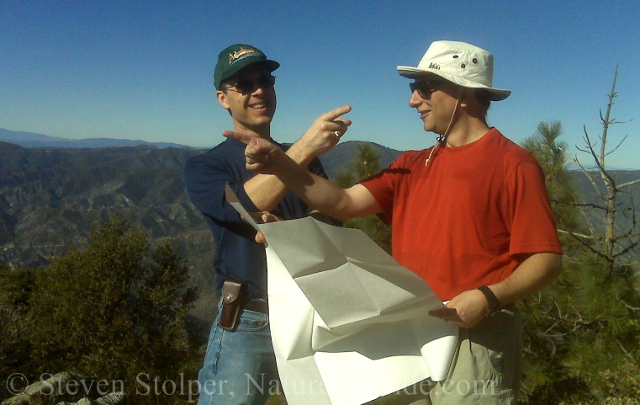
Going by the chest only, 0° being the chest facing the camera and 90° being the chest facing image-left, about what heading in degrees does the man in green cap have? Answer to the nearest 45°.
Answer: approximately 315°

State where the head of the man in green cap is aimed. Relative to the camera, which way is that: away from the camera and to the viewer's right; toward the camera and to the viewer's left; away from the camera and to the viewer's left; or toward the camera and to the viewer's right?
toward the camera and to the viewer's right

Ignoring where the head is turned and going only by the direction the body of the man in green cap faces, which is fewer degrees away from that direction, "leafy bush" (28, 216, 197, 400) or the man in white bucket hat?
the man in white bucket hat

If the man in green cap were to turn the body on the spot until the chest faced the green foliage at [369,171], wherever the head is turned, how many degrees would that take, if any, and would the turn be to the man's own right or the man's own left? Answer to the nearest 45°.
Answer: approximately 135° to the man's own left

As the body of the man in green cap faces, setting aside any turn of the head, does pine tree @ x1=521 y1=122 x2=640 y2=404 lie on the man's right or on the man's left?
on the man's left

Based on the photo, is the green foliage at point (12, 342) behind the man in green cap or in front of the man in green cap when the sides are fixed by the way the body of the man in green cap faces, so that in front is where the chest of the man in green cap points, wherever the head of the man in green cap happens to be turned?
behind

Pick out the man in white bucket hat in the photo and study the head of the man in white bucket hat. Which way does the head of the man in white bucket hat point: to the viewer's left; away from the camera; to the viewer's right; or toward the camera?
to the viewer's left

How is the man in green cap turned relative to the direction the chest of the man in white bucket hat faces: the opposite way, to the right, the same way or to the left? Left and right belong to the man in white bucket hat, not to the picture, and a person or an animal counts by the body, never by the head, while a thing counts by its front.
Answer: to the left
